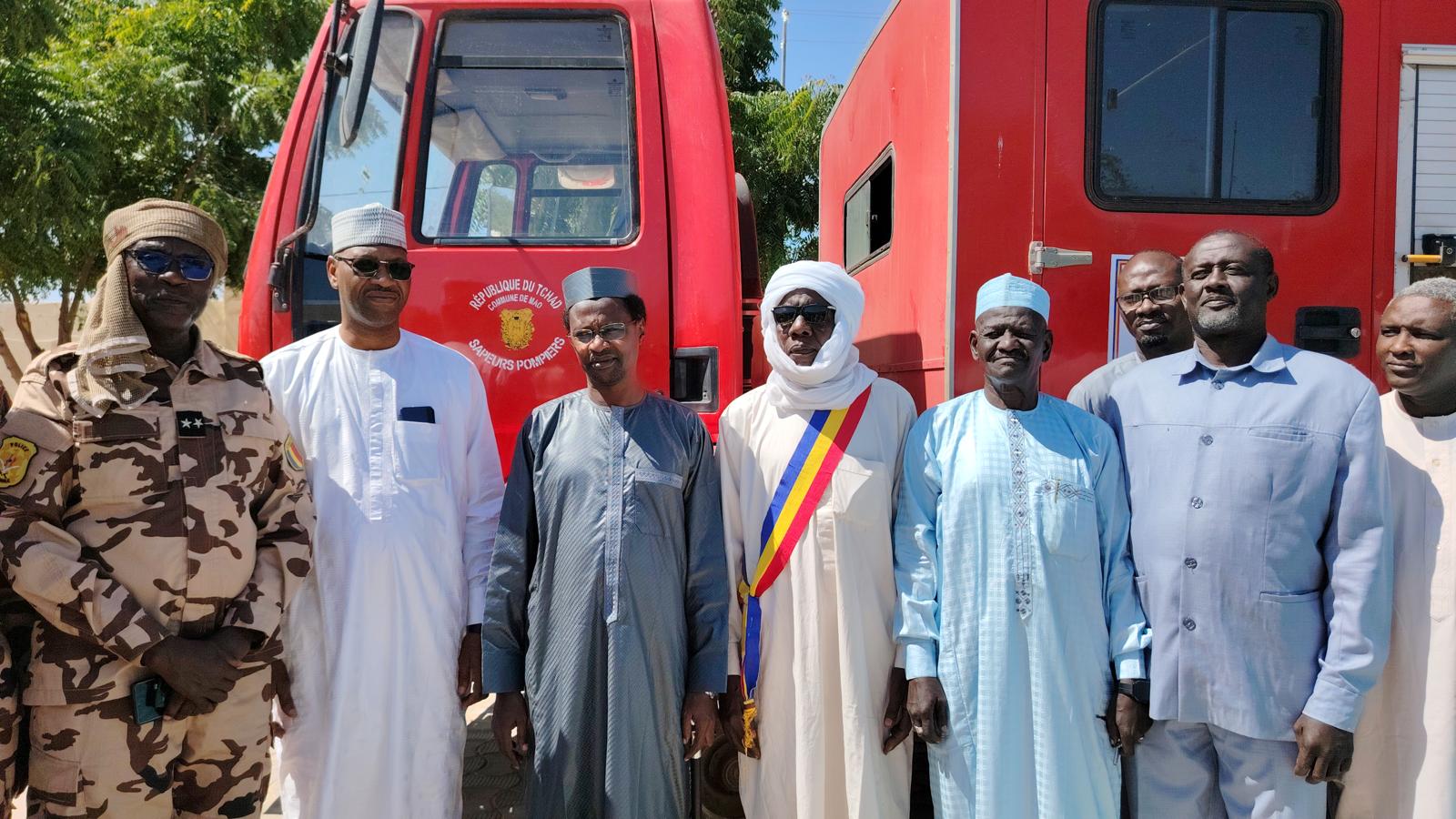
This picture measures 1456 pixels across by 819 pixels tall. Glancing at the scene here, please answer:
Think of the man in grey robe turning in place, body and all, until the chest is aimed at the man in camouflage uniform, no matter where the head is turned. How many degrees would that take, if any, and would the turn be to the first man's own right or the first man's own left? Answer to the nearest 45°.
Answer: approximately 90° to the first man's own right

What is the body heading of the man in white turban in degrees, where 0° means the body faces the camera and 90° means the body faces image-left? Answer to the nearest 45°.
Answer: approximately 0°

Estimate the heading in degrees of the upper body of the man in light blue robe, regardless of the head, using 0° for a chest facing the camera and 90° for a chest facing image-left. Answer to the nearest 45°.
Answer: approximately 0°

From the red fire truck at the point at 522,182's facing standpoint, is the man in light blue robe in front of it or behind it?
behind

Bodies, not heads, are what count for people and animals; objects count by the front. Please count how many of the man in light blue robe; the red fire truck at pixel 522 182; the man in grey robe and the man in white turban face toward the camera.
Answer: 3

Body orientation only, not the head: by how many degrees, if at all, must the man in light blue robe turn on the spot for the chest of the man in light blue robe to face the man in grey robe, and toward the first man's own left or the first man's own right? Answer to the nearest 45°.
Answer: approximately 90° to the first man's own right

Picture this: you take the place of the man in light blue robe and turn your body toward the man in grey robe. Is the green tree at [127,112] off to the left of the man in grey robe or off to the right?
right
